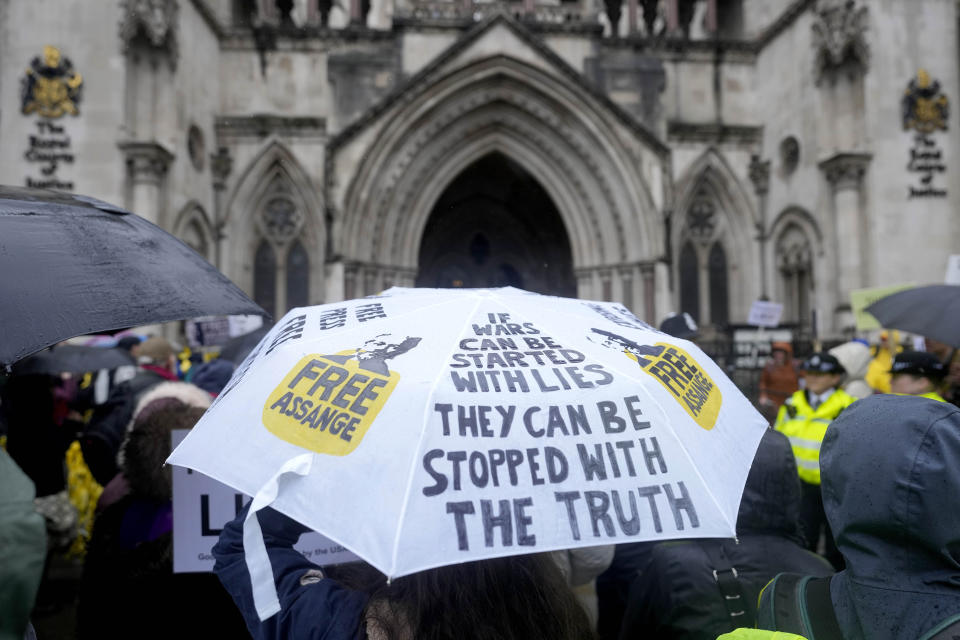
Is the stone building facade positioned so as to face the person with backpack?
yes

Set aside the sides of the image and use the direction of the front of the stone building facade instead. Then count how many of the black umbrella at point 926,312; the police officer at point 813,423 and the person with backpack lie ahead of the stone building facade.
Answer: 3

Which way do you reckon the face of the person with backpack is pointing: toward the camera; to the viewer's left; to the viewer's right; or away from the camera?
away from the camera

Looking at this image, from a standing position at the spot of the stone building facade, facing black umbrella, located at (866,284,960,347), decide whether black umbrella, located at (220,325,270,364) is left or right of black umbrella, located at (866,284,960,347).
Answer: right

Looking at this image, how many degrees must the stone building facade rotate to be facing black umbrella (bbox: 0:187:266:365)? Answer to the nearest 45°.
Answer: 0° — it already faces it

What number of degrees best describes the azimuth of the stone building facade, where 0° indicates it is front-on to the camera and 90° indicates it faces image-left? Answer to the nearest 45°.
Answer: approximately 0°

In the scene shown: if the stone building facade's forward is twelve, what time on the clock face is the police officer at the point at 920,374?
The police officer is roughly at 12 o'clock from the stone building facade.

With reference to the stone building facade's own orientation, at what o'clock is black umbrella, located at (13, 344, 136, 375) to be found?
The black umbrella is roughly at 1 o'clock from the stone building facade.

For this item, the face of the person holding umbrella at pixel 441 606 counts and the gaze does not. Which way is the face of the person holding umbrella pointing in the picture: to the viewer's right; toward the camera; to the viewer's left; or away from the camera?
away from the camera
